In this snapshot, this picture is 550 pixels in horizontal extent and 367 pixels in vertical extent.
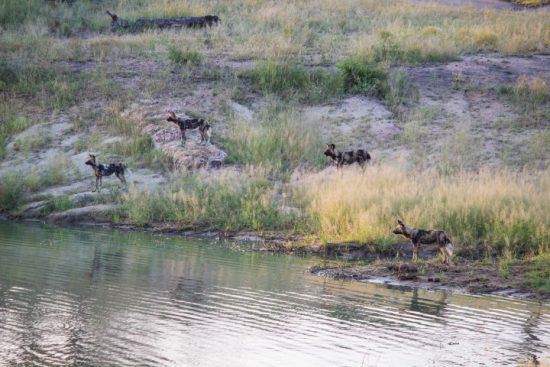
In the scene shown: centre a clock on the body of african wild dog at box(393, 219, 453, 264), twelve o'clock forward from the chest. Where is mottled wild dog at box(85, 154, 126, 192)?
The mottled wild dog is roughly at 1 o'clock from the african wild dog.

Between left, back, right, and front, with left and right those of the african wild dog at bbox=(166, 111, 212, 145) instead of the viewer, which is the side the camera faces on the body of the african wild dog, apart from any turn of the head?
left

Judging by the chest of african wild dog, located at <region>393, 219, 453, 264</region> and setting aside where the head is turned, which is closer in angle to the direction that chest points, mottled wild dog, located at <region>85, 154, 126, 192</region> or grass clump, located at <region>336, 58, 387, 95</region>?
the mottled wild dog

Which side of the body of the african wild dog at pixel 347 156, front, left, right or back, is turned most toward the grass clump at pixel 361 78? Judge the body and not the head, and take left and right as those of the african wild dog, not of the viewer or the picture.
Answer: right

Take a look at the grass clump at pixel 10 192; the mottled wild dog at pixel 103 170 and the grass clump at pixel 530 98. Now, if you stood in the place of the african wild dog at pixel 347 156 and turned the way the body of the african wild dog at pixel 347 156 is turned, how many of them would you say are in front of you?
2

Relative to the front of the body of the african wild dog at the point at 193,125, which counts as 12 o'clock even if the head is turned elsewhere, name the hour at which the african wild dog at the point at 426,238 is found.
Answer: the african wild dog at the point at 426,238 is roughly at 8 o'clock from the african wild dog at the point at 193,125.

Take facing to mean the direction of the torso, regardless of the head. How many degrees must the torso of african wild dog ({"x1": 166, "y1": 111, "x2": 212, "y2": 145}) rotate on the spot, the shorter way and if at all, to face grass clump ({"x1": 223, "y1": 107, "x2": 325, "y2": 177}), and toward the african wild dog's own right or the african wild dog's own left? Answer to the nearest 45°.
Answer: approximately 180°

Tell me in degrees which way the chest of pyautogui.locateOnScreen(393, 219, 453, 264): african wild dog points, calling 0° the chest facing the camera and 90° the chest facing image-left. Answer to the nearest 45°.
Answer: approximately 90°

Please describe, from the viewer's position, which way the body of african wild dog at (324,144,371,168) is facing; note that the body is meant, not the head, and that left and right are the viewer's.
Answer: facing to the left of the viewer

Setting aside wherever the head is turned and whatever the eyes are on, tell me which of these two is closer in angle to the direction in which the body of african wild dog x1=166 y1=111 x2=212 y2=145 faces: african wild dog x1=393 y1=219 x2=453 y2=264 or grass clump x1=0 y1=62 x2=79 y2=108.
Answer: the grass clump
